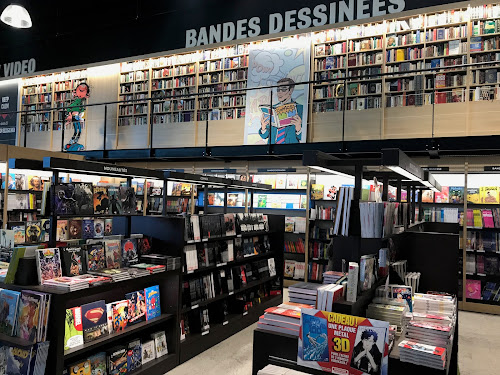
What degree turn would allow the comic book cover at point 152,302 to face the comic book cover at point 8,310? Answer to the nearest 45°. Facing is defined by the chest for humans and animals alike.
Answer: approximately 90° to its right

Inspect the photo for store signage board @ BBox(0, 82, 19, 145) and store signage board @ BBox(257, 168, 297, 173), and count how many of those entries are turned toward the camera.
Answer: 2

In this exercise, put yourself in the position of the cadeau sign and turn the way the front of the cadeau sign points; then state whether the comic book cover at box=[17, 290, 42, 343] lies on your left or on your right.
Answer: on your right

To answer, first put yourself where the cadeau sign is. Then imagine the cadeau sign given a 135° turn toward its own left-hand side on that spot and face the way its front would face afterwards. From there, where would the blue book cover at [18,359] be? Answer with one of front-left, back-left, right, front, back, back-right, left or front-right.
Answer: back-left

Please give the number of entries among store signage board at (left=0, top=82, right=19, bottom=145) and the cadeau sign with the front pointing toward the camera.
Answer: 2

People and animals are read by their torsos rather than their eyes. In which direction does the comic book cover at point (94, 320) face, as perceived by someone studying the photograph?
facing the viewer and to the right of the viewer

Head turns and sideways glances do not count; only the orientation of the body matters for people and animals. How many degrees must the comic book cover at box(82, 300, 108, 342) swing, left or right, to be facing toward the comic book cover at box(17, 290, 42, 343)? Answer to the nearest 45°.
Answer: approximately 90° to its right
